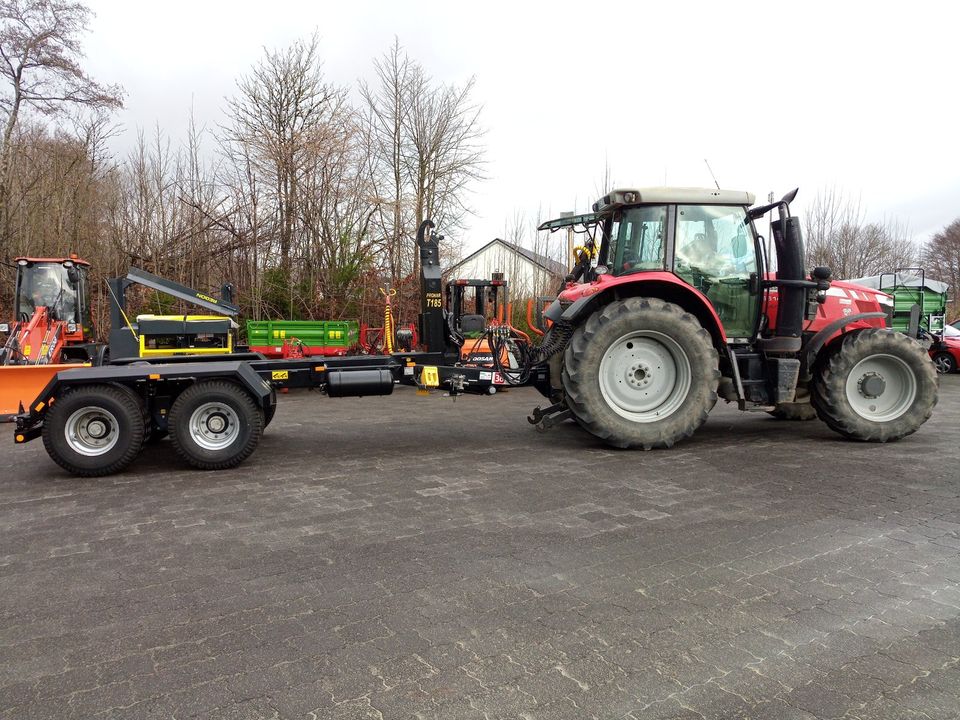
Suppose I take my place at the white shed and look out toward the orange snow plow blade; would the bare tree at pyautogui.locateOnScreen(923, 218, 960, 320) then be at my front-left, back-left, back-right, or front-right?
back-left

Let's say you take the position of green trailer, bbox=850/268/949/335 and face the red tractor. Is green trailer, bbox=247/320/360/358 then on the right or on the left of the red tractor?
right

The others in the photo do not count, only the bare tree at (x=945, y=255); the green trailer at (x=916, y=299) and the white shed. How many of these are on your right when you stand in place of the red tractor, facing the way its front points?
0

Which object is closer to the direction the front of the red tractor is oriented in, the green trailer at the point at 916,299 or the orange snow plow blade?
the green trailer

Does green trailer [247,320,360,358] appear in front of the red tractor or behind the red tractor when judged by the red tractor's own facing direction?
behind

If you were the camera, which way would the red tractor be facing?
facing to the right of the viewer

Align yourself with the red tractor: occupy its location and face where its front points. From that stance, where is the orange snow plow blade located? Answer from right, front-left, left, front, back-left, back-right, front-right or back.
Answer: back

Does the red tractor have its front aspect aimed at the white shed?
no

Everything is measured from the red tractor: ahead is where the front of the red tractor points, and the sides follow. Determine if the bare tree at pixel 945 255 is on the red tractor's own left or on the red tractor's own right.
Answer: on the red tractor's own left

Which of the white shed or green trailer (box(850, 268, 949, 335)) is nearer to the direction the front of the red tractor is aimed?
the green trailer

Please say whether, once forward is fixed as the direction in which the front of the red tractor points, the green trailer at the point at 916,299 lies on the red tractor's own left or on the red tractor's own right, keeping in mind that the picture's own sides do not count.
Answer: on the red tractor's own left

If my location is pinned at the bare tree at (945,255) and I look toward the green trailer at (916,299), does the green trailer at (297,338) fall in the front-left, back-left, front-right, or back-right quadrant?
front-right
